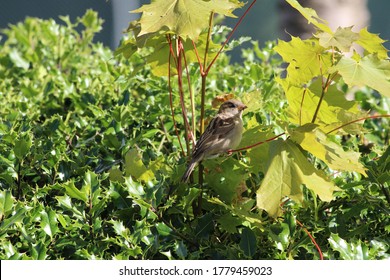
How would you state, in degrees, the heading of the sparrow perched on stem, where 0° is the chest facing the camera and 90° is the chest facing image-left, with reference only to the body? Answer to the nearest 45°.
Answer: approximately 270°
